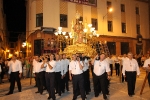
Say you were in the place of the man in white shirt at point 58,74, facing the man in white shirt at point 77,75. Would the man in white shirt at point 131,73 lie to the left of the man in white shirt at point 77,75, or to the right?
left

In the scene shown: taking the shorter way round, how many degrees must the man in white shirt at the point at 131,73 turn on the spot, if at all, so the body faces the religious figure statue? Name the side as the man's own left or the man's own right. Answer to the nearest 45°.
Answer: approximately 135° to the man's own right

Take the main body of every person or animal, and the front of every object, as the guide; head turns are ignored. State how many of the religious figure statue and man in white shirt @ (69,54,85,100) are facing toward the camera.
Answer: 2

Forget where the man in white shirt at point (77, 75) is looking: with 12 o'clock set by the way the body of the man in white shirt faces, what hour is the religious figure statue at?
The religious figure statue is roughly at 6 o'clock from the man in white shirt.

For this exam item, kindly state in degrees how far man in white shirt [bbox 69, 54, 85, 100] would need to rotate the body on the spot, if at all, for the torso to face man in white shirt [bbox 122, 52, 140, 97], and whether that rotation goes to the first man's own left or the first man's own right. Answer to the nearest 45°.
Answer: approximately 90° to the first man's own left

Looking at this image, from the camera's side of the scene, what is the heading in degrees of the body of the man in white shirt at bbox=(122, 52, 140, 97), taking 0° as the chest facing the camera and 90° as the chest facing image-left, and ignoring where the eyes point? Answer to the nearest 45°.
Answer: approximately 0°

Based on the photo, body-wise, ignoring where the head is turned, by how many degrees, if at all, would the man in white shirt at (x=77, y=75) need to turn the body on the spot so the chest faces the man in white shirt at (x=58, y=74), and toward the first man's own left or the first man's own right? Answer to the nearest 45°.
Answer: approximately 135° to the first man's own right

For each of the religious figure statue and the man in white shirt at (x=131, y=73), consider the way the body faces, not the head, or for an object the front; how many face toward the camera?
2

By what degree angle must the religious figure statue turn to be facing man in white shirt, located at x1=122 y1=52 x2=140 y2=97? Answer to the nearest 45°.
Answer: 0° — it already faces them

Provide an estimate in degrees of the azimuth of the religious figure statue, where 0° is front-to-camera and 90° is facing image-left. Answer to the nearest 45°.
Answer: approximately 0°

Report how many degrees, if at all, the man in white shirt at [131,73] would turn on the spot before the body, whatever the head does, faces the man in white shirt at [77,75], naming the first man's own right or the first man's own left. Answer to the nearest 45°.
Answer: approximately 45° to the first man's own right
